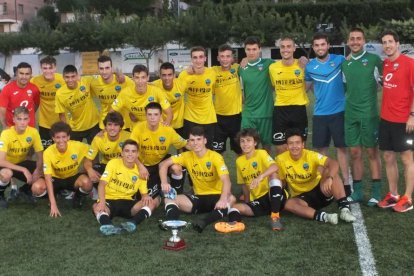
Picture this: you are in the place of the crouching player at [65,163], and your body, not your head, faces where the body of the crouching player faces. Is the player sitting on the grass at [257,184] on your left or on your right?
on your left

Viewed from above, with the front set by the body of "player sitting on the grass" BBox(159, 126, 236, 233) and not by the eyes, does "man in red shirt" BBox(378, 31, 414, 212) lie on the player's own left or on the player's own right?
on the player's own left

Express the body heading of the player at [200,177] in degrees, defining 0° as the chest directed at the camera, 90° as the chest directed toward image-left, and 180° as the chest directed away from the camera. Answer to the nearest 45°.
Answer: approximately 0°

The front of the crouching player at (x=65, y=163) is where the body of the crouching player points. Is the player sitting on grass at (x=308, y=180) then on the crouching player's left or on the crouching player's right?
on the crouching player's left

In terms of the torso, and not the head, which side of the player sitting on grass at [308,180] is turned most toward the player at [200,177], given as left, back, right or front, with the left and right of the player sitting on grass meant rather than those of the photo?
right

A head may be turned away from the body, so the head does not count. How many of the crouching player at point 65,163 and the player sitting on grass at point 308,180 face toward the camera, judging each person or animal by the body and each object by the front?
2

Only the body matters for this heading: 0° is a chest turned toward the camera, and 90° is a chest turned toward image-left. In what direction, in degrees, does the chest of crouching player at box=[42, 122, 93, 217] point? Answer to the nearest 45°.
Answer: approximately 0°
